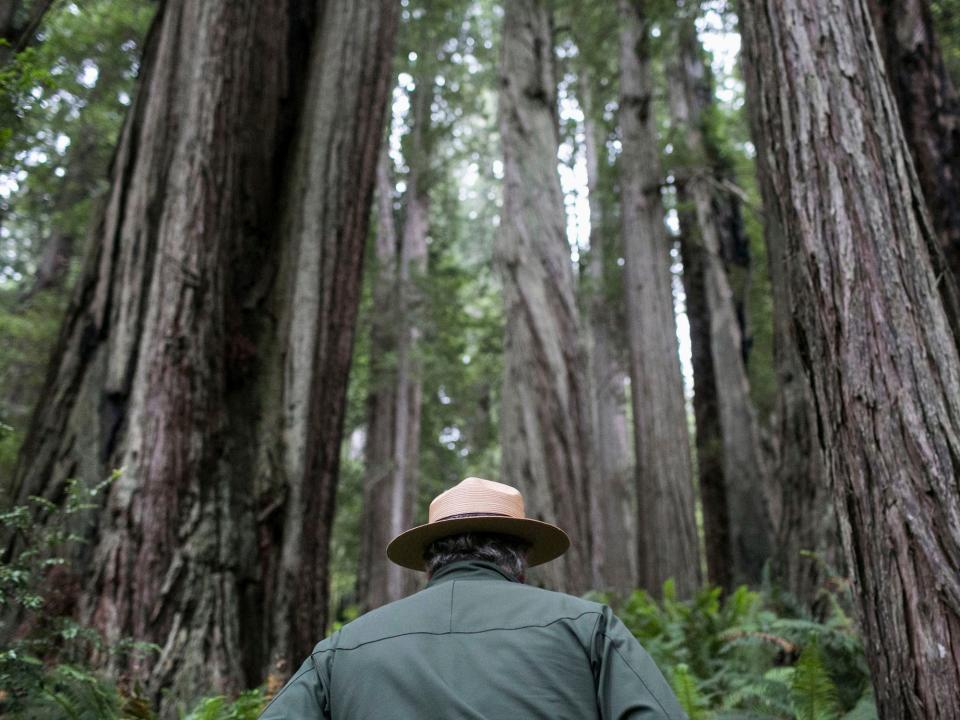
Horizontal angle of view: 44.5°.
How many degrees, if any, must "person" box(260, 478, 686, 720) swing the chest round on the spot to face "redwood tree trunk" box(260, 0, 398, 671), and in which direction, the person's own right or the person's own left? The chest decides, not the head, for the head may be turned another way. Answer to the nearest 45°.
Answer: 0° — they already face it

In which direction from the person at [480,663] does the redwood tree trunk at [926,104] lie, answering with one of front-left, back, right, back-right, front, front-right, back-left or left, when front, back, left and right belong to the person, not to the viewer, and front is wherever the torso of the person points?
front-right

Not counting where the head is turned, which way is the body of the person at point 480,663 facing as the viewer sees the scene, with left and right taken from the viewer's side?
facing away from the viewer

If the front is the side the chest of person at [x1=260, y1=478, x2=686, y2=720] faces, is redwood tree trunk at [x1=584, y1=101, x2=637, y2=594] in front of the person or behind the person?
in front

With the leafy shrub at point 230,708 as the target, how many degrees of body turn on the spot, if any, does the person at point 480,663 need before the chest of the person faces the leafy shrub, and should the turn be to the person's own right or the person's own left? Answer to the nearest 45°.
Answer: approximately 45° to the person's own left

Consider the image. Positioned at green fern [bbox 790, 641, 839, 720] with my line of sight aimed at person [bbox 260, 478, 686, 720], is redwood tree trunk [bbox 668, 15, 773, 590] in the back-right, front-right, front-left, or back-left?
back-right

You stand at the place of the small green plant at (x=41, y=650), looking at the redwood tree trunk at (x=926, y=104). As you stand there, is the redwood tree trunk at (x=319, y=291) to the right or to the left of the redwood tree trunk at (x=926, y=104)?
left

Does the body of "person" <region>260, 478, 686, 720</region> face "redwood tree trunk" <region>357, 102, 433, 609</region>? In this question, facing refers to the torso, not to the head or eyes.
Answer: yes

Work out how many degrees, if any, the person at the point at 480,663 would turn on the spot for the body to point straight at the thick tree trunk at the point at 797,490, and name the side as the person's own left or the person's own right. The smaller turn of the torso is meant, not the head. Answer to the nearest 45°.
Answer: approximately 45° to the person's own right

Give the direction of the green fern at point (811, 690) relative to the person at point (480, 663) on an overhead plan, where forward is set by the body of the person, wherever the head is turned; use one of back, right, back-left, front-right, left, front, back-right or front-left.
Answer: front-right

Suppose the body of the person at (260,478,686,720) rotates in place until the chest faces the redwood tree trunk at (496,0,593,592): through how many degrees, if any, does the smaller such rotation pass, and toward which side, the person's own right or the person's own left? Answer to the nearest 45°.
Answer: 0° — they already face it

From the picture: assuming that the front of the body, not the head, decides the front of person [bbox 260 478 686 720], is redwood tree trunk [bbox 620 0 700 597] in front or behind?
in front
